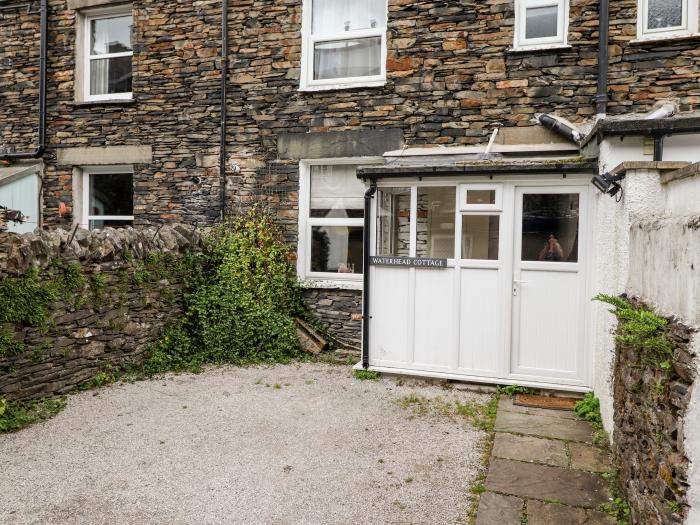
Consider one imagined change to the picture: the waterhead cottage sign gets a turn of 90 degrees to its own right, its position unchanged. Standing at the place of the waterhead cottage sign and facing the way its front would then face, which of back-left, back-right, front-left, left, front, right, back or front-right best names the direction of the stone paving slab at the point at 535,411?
back-left

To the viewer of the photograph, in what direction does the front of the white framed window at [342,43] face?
facing the viewer

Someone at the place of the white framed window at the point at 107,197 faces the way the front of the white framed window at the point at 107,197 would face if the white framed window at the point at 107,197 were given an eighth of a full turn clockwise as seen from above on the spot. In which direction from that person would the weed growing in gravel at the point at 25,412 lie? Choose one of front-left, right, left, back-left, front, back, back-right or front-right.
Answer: front-left

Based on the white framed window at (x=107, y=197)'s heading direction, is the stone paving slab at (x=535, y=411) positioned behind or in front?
in front

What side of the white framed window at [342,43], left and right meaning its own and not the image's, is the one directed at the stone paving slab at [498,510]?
front

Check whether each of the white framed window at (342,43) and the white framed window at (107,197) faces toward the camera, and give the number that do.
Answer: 2

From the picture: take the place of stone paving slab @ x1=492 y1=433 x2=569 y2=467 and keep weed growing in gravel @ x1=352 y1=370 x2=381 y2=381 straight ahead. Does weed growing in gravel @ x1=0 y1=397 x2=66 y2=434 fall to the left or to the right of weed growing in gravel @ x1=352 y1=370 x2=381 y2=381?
left

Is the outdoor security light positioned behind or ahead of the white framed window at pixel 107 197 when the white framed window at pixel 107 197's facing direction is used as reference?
ahead

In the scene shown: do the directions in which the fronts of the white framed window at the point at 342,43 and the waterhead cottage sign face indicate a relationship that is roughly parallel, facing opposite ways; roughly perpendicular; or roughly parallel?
roughly parallel

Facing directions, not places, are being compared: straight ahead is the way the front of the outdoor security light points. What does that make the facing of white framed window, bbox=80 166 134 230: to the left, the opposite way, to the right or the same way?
to the left

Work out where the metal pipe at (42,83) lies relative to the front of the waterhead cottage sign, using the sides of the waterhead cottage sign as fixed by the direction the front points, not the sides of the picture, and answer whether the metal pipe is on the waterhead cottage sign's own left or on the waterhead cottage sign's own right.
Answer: on the waterhead cottage sign's own right

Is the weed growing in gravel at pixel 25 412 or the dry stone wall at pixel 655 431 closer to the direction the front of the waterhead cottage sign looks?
the dry stone wall

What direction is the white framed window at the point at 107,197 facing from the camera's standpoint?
toward the camera
